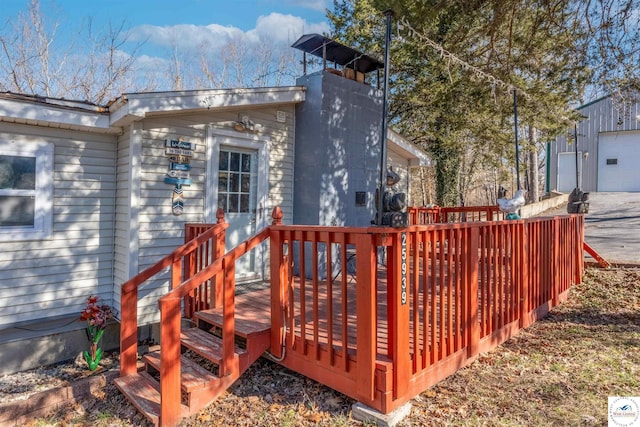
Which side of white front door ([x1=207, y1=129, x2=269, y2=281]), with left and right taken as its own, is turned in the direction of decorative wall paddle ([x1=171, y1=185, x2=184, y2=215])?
right

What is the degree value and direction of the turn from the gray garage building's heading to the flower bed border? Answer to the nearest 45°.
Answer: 0° — it already faces it

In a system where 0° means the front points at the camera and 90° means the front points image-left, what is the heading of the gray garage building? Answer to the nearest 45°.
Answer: approximately 0°

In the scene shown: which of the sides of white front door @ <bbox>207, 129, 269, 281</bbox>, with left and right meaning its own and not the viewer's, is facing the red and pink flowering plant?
right

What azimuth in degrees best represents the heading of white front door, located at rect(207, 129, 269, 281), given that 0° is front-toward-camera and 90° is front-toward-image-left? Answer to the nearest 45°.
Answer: approximately 315°

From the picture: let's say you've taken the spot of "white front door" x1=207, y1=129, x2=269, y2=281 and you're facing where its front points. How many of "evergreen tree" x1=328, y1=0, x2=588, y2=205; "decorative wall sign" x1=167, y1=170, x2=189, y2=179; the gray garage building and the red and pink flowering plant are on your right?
2

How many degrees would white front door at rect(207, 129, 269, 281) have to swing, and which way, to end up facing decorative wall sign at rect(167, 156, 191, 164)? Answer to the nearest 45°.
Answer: approximately 90° to its right

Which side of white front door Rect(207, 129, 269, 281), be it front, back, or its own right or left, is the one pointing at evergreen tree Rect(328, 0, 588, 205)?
left
